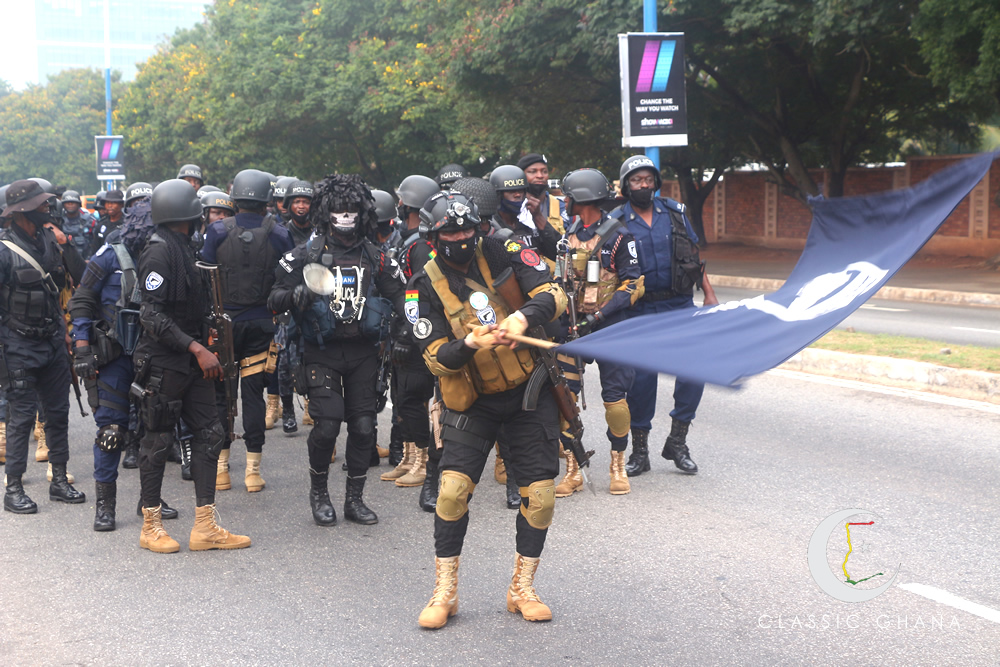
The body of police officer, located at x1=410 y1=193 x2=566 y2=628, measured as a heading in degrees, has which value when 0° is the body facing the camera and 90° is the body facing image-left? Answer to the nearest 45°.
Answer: approximately 0°

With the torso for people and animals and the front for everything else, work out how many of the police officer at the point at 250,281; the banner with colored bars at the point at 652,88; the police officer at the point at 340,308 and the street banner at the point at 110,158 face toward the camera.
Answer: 3

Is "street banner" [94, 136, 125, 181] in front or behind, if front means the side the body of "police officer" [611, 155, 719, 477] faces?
behind

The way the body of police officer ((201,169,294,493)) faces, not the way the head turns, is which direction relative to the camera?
away from the camera

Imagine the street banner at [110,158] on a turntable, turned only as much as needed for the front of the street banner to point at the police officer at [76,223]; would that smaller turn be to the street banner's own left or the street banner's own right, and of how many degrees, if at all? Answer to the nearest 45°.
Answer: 0° — it already faces them

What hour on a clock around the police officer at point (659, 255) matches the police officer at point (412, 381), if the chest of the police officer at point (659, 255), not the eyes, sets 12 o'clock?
the police officer at point (412, 381) is roughly at 3 o'clock from the police officer at point (659, 255).

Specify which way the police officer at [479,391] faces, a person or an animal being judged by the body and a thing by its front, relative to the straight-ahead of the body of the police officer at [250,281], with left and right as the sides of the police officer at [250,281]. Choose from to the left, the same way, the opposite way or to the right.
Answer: the opposite way
